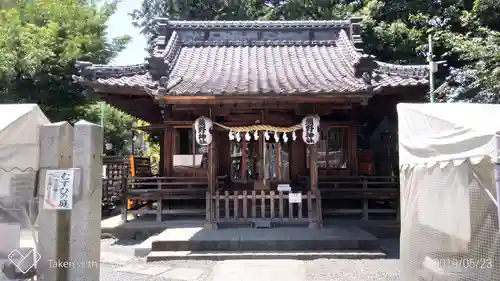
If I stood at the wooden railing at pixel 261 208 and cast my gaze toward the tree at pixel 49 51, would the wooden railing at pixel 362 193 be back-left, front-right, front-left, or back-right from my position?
back-right

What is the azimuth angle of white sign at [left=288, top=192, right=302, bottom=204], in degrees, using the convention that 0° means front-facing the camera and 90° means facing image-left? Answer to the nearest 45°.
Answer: approximately 0°

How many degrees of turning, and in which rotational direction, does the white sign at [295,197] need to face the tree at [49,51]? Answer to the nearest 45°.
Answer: approximately 135° to its right

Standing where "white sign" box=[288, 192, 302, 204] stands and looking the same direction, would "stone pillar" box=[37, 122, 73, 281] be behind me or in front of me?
in front

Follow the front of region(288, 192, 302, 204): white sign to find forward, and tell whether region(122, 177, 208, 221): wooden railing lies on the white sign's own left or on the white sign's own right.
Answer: on the white sign's own right

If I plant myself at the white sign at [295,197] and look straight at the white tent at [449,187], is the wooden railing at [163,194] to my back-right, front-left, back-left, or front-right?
back-right

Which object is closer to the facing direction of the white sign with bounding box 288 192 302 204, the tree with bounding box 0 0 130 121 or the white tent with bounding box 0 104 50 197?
the white tent

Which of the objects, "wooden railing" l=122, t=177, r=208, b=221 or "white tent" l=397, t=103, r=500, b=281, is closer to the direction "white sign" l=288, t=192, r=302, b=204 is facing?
the white tent

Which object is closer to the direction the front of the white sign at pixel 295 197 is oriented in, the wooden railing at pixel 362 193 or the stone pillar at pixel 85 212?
the stone pillar
